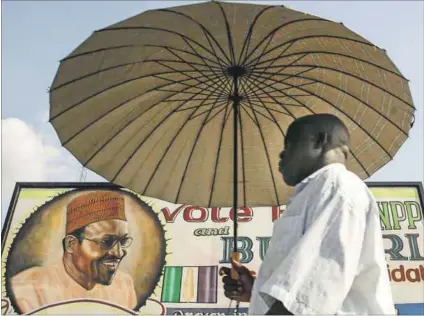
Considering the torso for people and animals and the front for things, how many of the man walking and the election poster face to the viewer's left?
1

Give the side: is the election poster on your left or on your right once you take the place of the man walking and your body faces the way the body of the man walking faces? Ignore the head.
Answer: on your right

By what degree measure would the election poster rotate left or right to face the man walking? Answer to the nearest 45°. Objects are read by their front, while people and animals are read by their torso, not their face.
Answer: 0° — it already faces them

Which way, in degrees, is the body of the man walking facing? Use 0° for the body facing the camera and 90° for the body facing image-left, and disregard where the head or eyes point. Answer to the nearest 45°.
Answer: approximately 90°

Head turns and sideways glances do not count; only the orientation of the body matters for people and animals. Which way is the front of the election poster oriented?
toward the camera

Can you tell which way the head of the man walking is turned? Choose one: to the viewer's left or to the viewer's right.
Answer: to the viewer's left

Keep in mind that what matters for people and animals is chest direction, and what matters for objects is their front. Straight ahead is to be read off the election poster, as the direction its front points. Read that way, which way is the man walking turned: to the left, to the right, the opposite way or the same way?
to the right
